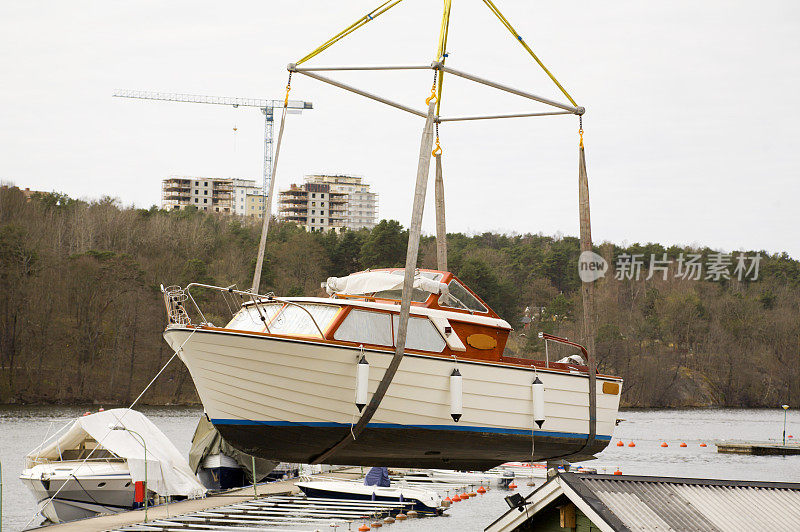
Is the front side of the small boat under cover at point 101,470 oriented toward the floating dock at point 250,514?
no

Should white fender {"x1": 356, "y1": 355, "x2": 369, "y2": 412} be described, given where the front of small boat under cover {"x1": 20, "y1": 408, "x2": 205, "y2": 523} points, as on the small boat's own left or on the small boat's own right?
on the small boat's own left

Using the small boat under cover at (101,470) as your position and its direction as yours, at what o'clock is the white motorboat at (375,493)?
The white motorboat is roughly at 7 o'clock from the small boat under cover.

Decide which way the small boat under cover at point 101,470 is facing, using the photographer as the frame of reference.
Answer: facing the viewer and to the left of the viewer

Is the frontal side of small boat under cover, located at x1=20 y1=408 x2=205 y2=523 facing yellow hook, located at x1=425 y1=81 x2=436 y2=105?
no

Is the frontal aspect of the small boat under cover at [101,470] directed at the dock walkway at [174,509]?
no
